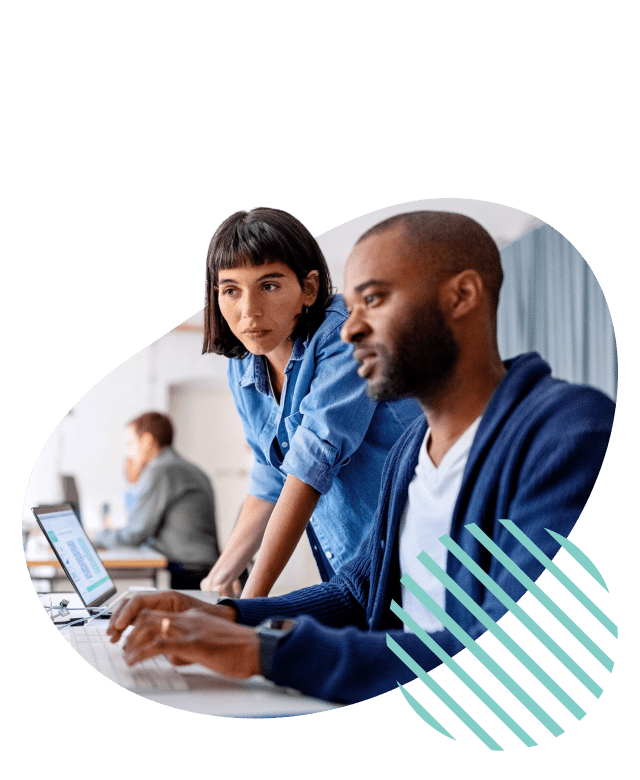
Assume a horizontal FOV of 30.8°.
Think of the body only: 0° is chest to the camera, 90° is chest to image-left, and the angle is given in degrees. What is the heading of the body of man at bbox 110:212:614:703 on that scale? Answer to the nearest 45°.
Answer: approximately 45°

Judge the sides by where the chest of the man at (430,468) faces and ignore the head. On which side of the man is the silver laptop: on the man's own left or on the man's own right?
on the man's own right

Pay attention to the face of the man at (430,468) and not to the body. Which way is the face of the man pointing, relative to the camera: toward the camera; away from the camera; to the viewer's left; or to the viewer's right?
to the viewer's left

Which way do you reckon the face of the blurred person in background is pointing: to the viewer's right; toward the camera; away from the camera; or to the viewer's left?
to the viewer's left

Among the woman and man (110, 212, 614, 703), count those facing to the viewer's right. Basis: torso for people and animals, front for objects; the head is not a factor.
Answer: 0

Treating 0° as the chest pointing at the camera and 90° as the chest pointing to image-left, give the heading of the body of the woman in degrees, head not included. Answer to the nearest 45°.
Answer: approximately 45°
